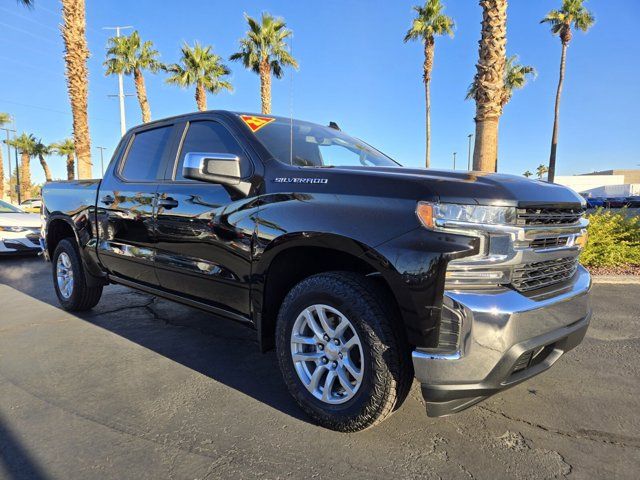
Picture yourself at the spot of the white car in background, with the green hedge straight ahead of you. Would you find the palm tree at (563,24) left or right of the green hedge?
left

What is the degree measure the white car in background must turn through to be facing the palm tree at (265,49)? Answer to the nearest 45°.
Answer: approximately 90° to its left

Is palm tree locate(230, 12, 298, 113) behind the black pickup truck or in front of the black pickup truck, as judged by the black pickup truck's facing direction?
behind

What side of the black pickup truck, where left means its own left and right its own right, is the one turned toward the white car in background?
back

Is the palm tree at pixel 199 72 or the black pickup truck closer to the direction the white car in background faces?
the black pickup truck

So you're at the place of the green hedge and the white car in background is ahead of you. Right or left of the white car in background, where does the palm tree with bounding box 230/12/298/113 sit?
right

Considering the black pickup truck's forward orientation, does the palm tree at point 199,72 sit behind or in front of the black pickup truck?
behind

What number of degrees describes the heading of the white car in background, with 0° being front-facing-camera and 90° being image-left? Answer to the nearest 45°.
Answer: approximately 315°

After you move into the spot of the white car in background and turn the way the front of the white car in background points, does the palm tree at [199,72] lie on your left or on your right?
on your left

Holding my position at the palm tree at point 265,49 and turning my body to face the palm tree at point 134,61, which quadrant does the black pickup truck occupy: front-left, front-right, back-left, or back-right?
back-left

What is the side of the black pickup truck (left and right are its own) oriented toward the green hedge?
left

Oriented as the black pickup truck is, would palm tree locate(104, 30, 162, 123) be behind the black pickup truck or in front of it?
behind
